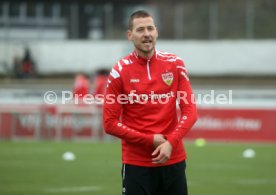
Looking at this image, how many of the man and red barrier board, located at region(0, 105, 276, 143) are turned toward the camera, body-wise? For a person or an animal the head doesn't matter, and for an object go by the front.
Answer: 2

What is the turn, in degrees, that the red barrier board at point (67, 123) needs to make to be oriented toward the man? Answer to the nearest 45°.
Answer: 0° — it already faces them

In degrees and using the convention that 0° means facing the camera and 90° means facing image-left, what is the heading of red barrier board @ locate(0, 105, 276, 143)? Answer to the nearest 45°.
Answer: approximately 0°

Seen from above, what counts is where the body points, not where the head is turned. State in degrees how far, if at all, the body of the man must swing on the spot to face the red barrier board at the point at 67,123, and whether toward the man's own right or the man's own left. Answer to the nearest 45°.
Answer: approximately 180°
